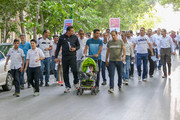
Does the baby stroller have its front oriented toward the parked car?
no

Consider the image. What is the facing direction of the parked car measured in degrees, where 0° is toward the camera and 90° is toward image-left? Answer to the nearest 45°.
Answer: approximately 45°

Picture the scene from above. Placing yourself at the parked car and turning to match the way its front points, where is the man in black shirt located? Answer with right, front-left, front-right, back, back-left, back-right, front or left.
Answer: left

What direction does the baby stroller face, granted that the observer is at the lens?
facing the viewer

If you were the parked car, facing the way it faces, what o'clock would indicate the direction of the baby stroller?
The baby stroller is roughly at 9 o'clock from the parked car.

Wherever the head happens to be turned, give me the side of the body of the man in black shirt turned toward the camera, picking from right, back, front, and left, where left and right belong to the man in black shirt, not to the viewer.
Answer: front

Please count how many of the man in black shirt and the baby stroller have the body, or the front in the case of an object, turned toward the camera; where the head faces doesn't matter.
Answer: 2

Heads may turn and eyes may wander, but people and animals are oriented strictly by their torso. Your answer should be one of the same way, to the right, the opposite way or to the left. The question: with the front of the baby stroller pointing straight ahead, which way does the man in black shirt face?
the same way

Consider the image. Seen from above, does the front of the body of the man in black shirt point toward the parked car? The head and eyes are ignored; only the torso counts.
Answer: no
